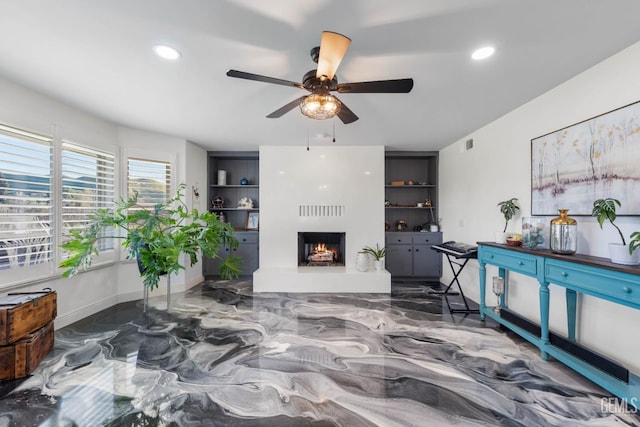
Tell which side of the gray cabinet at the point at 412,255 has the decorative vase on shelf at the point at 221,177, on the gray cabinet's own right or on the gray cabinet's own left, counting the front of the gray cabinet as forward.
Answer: on the gray cabinet's own right

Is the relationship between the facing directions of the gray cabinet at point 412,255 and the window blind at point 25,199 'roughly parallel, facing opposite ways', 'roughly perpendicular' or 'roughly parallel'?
roughly perpendicular

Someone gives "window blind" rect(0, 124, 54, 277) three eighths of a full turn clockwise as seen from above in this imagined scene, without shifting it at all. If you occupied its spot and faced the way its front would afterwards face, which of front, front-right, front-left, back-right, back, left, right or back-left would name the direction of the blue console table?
back-left

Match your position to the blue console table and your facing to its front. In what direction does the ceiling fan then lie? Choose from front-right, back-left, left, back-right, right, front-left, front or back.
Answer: front

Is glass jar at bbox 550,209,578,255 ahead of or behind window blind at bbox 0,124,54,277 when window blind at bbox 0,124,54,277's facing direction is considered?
ahead

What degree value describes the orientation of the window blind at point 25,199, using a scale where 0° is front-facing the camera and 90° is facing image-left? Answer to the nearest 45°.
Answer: approximately 315°

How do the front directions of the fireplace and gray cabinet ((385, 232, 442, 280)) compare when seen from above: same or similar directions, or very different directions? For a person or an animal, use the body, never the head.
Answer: same or similar directions

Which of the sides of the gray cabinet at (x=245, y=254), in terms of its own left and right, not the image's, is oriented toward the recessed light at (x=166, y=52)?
front

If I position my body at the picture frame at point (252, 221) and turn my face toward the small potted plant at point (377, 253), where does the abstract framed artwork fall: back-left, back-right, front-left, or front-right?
front-right

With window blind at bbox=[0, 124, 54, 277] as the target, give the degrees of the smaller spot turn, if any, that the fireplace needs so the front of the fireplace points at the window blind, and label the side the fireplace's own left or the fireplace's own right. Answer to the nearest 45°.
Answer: approximately 45° to the fireplace's own right

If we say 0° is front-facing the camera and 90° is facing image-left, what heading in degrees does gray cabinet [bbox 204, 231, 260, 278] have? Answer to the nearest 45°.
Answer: approximately 0°

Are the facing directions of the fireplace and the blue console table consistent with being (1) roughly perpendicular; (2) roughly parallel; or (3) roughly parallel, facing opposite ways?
roughly perpendicular

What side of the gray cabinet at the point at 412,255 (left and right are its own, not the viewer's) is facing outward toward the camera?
front

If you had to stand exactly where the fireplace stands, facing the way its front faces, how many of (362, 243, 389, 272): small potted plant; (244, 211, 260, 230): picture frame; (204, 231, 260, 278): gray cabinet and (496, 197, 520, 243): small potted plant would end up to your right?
2

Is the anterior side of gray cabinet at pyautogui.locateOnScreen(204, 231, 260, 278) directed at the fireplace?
no

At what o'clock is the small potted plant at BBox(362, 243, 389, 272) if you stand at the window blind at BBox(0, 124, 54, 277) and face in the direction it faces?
The small potted plant is roughly at 11 o'clock from the window blind.

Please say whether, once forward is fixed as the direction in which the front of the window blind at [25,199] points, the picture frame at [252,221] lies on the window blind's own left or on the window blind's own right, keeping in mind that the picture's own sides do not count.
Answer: on the window blind's own left

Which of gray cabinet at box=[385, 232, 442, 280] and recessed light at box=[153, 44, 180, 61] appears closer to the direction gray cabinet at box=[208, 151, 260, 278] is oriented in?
the recessed light

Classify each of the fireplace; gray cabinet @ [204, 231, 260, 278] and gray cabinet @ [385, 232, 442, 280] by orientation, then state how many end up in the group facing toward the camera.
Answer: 3
